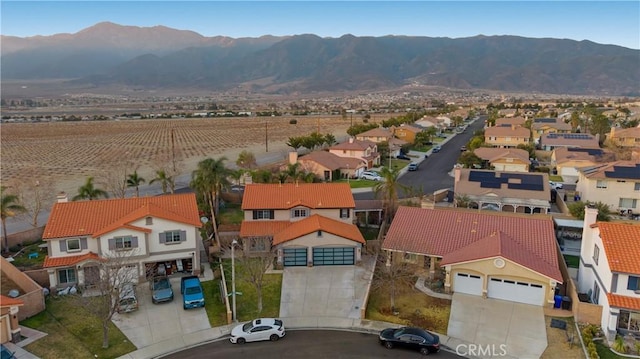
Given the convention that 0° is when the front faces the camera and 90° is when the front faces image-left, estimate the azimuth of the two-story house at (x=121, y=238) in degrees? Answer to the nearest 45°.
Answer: approximately 0°

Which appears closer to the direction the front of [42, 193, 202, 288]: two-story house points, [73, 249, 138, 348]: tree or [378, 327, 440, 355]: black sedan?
the tree

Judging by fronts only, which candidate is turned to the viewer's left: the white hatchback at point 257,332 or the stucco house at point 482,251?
the white hatchback

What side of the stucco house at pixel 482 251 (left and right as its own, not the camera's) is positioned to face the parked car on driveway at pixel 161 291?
right

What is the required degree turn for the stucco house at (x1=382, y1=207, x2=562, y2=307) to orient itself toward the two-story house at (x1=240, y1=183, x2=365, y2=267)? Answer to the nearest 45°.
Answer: approximately 90° to its right

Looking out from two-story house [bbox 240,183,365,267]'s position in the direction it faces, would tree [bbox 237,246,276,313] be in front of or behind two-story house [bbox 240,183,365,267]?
in front

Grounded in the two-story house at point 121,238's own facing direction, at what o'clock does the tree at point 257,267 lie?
The tree is roughly at 10 o'clock from the two-story house.

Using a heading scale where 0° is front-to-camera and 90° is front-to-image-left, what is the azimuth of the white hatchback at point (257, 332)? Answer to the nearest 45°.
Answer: approximately 90°

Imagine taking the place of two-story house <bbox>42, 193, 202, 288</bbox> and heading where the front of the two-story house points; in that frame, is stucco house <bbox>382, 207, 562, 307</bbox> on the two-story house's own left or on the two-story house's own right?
on the two-story house's own left

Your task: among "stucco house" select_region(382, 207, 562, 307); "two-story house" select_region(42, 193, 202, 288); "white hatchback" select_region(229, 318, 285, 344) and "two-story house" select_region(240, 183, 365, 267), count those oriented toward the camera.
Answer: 3

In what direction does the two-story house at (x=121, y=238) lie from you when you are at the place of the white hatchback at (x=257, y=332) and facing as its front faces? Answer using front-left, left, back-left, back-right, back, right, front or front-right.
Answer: front-right
